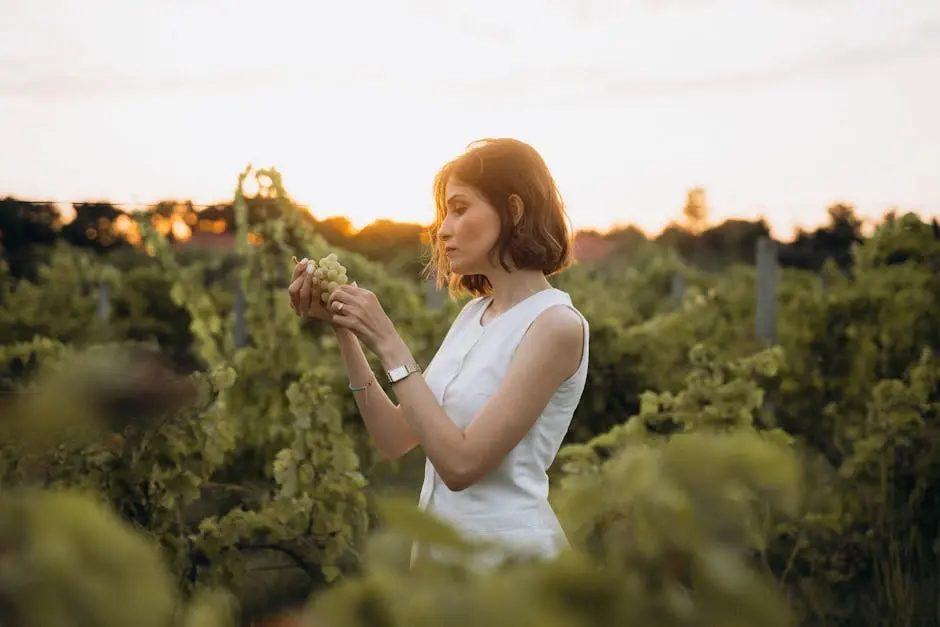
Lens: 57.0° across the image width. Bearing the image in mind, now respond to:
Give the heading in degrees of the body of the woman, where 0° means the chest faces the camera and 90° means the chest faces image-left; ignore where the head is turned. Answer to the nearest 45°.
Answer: approximately 45°

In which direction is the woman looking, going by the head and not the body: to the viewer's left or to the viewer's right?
to the viewer's left
